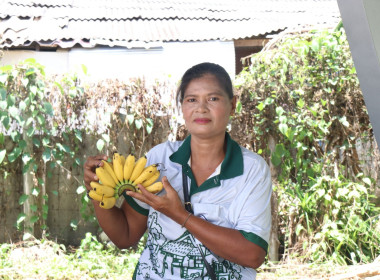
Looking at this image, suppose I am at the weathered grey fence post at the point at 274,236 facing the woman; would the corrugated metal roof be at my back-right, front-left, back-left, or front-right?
back-right

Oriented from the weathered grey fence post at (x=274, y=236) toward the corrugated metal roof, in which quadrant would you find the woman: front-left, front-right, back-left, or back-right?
back-left

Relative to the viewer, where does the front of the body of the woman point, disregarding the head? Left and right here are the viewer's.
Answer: facing the viewer and to the left of the viewer

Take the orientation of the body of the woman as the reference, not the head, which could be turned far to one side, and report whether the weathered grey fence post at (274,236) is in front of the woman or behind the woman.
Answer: behind

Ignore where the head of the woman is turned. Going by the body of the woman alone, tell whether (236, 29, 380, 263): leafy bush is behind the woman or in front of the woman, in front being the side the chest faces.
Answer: behind

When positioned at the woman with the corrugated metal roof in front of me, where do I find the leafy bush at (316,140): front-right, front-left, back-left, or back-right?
front-right

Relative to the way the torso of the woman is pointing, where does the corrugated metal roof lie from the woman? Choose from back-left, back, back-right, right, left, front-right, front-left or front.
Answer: back-right
